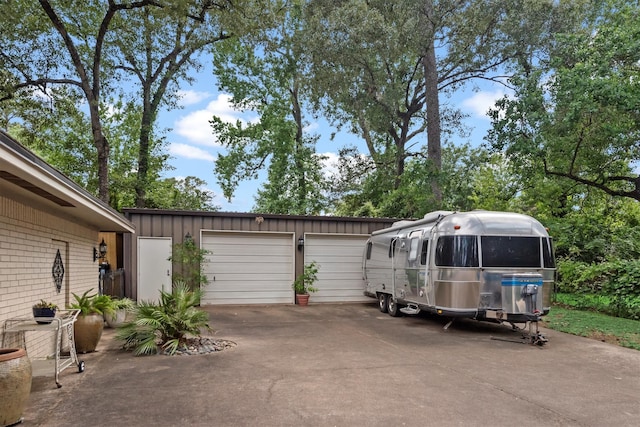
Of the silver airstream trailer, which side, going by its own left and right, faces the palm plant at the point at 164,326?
right

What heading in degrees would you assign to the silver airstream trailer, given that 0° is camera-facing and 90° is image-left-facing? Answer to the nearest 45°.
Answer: approximately 315°

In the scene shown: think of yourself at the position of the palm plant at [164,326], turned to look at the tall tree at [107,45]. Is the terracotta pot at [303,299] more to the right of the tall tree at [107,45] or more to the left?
right

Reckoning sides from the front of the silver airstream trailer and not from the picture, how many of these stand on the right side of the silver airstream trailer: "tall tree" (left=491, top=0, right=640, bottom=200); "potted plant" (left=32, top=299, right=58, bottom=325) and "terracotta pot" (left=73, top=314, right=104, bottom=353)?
2

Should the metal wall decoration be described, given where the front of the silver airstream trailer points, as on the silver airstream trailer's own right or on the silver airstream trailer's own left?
on the silver airstream trailer's own right

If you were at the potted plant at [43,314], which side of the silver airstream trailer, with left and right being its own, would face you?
right

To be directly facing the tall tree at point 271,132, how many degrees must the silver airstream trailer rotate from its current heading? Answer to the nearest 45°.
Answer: approximately 180°

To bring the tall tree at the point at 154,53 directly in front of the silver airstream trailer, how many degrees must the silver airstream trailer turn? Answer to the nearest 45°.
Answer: approximately 180°
